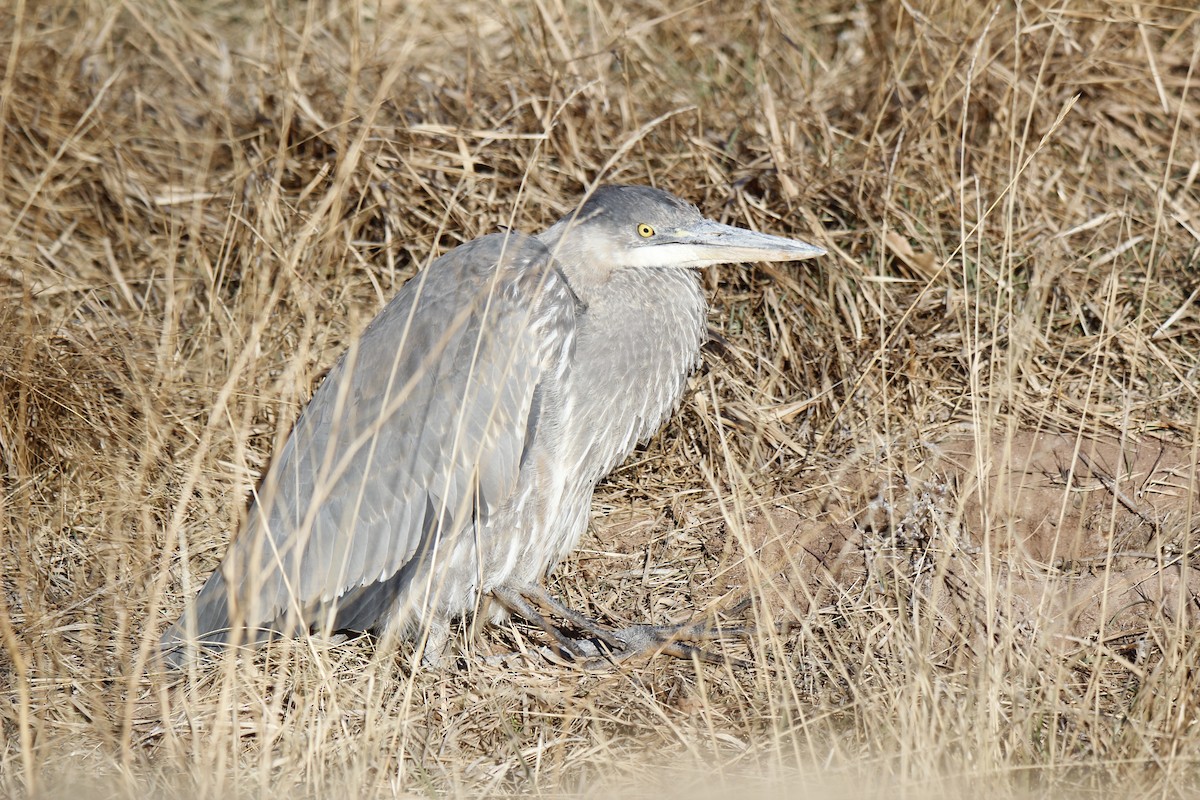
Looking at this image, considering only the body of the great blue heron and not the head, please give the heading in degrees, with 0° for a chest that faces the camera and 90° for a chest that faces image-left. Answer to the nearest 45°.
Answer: approximately 270°
